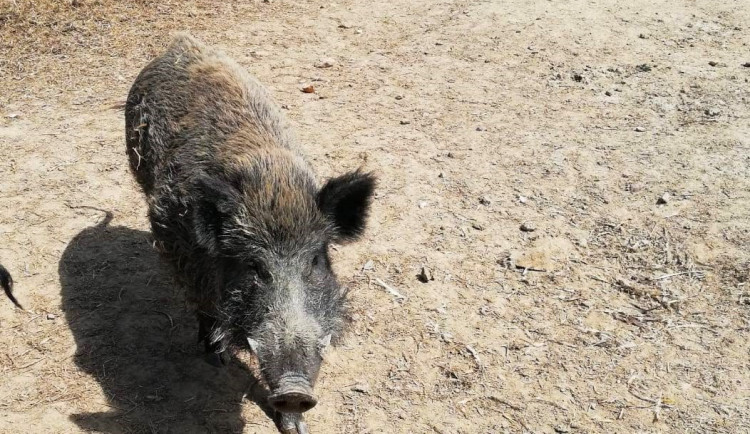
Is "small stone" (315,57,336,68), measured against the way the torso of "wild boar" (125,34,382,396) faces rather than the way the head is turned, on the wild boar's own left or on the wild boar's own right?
on the wild boar's own left

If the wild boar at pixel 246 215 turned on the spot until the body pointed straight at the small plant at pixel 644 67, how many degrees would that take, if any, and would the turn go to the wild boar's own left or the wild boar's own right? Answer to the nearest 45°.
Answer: approximately 90° to the wild boar's own left

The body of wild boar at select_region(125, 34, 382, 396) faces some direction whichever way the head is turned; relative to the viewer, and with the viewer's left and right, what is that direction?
facing the viewer and to the right of the viewer

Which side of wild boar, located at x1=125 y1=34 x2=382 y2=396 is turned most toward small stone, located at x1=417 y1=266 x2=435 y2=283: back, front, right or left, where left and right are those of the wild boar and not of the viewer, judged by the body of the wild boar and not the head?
left

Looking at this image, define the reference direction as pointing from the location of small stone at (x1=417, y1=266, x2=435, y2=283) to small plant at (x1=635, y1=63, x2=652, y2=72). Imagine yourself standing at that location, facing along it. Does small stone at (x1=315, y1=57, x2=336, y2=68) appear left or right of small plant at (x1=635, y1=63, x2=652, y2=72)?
left

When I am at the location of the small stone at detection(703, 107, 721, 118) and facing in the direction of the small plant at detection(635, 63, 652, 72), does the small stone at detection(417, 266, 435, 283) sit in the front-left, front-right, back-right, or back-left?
back-left

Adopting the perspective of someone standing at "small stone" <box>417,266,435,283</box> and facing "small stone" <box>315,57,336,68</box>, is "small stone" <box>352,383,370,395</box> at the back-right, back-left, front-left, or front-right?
back-left
